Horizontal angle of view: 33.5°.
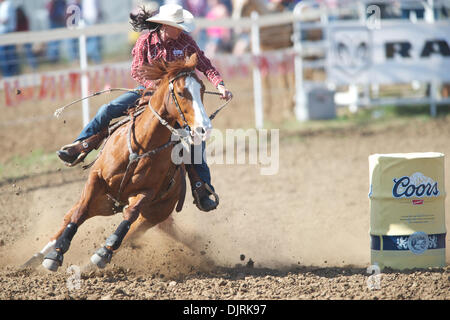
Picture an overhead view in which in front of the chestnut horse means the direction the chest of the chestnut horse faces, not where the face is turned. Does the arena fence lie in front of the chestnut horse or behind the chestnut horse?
behind

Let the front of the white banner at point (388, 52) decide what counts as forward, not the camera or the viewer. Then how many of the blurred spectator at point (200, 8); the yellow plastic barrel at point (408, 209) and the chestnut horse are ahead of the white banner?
2

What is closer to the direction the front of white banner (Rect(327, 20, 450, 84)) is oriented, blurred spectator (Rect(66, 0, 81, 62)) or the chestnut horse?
the chestnut horse

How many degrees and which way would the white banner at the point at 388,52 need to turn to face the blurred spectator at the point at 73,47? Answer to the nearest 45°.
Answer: approximately 90° to its right

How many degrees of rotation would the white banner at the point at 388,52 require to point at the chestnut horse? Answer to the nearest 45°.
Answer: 0° — it already faces it

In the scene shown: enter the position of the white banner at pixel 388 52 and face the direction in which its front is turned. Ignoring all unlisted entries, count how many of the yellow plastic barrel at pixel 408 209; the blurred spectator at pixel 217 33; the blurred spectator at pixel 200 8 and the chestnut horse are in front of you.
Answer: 2

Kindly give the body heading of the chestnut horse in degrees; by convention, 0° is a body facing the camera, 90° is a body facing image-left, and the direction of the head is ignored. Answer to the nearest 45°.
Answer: approximately 0°

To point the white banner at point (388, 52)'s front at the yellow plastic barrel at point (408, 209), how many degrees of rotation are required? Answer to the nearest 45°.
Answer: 0° — it already faces it

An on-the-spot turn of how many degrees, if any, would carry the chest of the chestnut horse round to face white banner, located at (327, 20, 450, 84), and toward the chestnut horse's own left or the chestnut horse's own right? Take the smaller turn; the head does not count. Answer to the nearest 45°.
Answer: approximately 135° to the chestnut horse's own left

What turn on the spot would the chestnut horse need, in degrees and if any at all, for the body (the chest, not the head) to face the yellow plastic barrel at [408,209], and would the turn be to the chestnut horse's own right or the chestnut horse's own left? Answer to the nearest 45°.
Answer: approximately 90° to the chestnut horse's own left

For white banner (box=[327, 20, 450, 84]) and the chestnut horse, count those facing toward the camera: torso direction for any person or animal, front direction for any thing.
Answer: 2

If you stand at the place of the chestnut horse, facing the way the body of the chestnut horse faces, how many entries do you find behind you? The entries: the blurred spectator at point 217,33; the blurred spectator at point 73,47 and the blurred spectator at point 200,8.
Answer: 3
